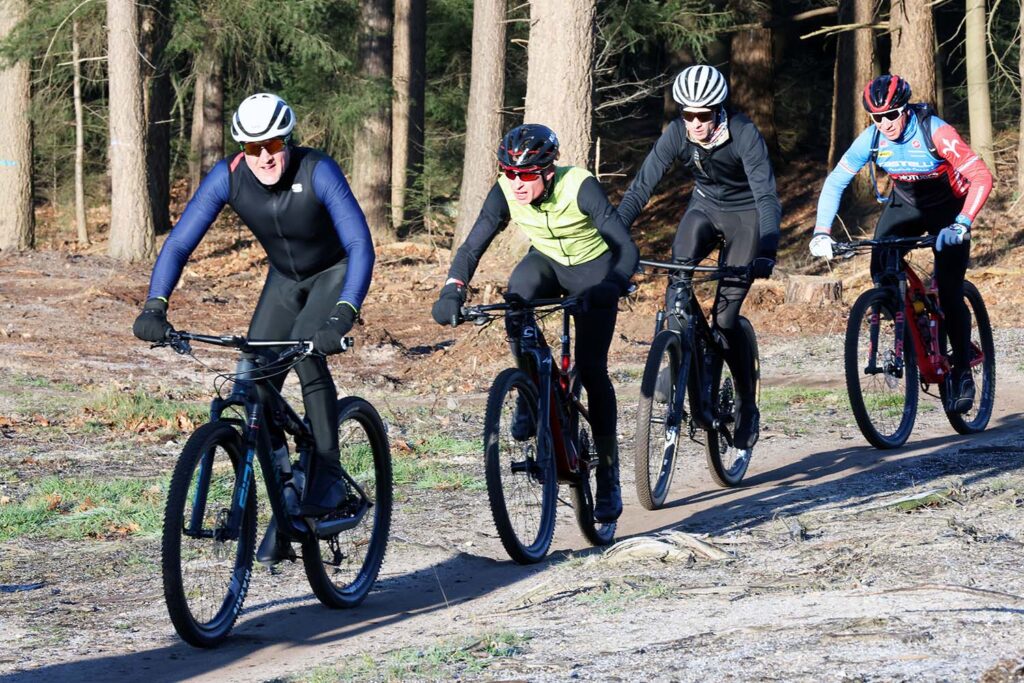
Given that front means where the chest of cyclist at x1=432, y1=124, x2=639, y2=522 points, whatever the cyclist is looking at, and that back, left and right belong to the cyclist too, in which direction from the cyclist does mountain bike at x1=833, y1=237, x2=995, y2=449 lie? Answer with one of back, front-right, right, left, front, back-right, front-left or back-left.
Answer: back

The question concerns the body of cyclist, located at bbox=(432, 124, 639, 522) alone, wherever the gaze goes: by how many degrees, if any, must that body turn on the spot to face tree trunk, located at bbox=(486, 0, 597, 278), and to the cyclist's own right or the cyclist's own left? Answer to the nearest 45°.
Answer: approximately 135° to the cyclist's own right

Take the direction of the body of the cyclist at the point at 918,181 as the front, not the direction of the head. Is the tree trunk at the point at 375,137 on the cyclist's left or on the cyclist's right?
on the cyclist's right

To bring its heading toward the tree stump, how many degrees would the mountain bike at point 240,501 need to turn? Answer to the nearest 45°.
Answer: approximately 180°

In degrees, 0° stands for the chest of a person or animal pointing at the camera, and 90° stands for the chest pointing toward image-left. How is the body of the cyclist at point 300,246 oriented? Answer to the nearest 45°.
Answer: approximately 45°

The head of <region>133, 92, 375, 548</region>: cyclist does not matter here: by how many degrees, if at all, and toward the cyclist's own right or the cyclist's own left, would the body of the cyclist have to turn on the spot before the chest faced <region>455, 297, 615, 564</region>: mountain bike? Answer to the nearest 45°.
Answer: approximately 180°

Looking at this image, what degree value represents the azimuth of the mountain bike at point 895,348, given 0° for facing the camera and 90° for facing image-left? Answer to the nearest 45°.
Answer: approximately 45°

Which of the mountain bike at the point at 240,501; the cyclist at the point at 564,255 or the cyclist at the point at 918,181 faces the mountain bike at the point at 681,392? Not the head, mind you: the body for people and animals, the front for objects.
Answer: the cyclist at the point at 918,181

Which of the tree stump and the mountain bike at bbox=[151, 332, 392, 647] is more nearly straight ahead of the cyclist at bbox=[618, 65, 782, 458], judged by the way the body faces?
the mountain bike

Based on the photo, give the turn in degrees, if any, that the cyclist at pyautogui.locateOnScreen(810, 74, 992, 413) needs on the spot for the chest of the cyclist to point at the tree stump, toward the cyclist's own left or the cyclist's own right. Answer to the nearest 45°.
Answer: approximately 135° to the cyclist's own right

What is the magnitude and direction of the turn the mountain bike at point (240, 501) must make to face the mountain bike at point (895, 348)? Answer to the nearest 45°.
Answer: approximately 180°

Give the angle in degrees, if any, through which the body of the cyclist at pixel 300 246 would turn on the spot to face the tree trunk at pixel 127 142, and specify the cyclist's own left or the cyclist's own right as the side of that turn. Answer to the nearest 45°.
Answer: approximately 135° to the cyclist's own right
